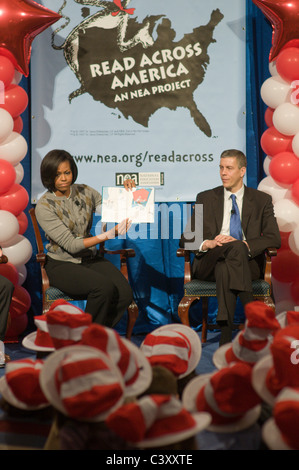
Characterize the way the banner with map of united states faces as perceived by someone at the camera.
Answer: facing the viewer

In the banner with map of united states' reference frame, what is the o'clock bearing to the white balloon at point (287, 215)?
The white balloon is roughly at 10 o'clock from the banner with map of united states.

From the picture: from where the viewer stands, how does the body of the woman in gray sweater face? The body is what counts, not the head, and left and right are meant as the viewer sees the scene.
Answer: facing the viewer and to the right of the viewer

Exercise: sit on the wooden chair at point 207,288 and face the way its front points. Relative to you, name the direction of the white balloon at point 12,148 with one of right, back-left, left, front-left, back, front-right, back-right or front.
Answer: right

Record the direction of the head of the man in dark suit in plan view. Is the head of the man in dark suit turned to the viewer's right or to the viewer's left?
to the viewer's left

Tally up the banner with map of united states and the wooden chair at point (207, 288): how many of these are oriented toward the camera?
2

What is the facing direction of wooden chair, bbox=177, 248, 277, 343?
toward the camera

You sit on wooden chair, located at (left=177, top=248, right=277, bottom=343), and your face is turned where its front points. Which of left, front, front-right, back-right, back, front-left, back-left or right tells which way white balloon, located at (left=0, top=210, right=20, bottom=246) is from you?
right

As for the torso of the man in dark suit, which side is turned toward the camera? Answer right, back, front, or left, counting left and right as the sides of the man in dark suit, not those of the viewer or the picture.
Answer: front

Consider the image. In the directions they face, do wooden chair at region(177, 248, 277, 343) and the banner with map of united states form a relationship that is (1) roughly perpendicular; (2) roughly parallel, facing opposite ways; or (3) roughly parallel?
roughly parallel

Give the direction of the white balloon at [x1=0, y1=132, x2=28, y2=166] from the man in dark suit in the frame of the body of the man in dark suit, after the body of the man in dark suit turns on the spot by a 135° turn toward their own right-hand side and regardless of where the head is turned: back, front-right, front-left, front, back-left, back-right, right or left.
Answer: front-left

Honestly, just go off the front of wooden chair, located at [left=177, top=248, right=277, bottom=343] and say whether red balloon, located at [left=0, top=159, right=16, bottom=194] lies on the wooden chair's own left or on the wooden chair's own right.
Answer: on the wooden chair's own right
